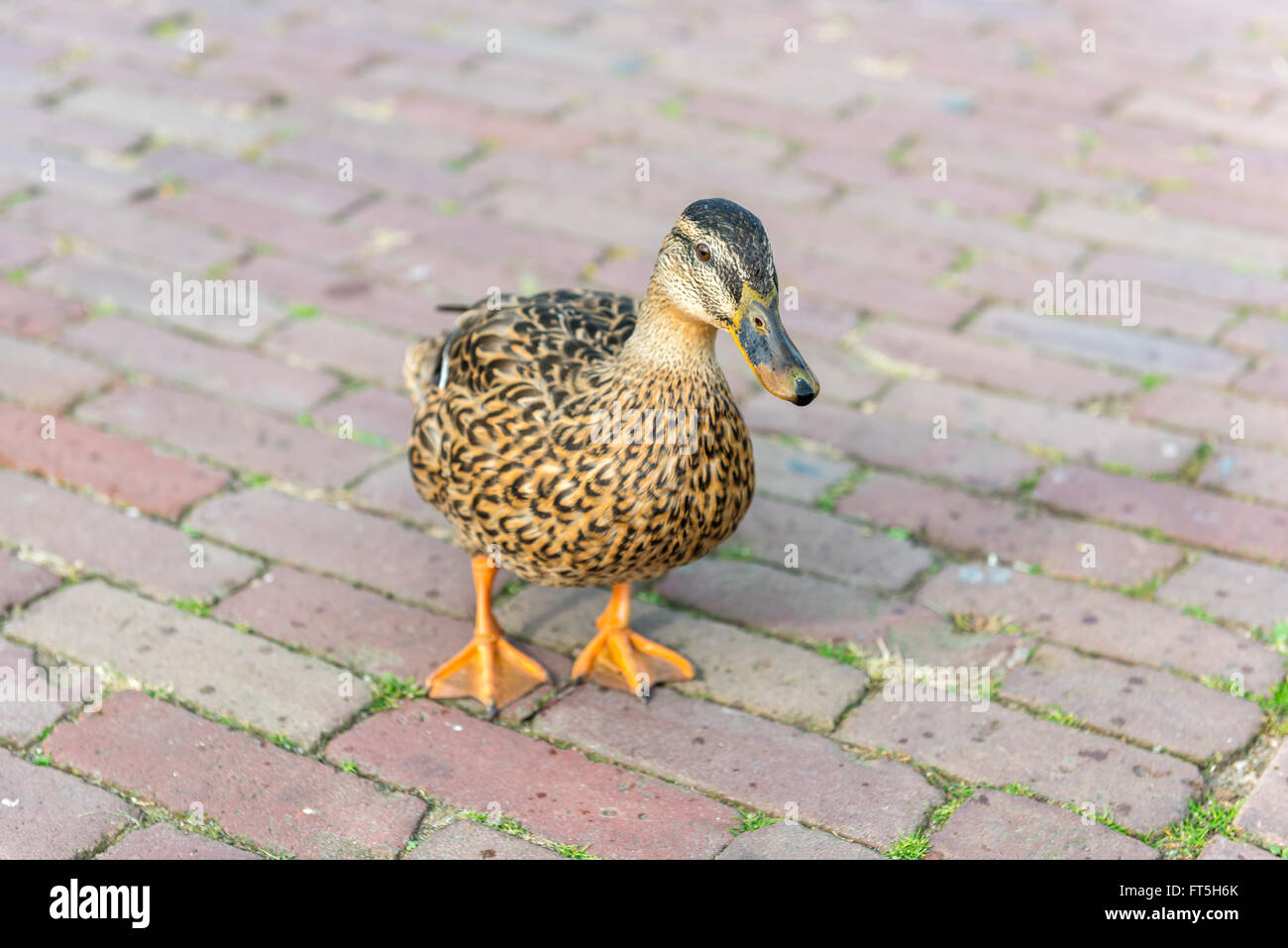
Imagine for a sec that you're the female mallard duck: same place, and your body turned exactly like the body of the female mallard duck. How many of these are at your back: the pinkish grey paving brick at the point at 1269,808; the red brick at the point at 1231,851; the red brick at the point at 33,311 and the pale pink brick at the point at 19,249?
2

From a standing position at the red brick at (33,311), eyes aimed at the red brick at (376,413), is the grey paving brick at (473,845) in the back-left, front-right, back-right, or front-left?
front-right

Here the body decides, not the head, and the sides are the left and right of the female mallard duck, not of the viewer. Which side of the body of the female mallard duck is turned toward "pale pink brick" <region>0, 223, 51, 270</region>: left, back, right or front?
back

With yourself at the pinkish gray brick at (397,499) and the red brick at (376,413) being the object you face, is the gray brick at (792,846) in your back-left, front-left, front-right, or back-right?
back-right

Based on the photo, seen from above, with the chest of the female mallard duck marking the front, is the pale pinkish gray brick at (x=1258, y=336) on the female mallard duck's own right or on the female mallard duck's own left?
on the female mallard duck's own left

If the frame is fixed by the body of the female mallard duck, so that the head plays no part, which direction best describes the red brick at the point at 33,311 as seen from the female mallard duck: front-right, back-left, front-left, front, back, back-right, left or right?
back

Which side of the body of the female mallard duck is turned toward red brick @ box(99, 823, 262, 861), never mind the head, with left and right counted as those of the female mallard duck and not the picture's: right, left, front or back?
right

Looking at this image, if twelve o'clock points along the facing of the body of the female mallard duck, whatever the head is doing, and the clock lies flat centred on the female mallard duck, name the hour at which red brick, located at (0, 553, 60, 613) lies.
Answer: The red brick is roughly at 5 o'clock from the female mallard duck.

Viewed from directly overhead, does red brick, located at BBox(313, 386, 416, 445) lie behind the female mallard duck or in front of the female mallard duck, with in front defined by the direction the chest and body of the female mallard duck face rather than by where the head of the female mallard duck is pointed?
behind

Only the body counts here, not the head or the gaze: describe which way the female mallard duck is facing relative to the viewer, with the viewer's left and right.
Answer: facing the viewer and to the right of the viewer

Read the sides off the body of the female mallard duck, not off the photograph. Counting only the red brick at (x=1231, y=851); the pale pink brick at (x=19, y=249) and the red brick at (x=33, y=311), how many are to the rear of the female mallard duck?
2

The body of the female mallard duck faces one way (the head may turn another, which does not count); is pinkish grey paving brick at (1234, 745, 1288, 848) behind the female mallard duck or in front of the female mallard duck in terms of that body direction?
in front

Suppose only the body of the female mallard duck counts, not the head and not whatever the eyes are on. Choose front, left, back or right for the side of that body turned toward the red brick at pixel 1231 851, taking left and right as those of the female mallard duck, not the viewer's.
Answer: front

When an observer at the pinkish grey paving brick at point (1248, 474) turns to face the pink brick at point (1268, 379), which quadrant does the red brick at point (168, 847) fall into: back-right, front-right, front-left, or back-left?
back-left

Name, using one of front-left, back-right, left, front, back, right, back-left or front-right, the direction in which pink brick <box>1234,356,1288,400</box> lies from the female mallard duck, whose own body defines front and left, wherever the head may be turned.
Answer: left
